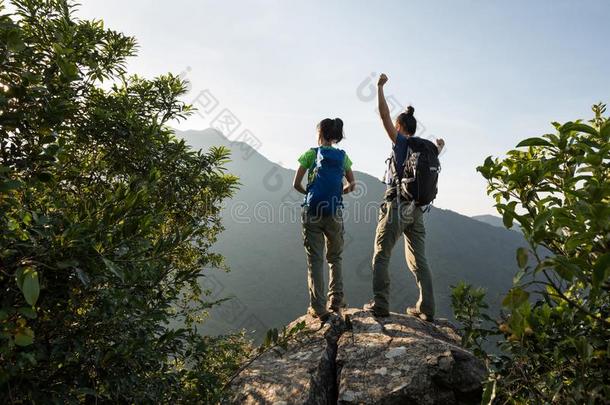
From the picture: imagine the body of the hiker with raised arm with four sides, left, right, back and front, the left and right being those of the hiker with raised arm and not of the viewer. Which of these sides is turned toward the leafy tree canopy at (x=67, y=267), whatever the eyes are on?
left

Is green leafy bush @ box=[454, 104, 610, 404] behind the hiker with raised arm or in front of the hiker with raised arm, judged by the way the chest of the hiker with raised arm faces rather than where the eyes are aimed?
behind

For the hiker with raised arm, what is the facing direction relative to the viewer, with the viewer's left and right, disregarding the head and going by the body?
facing away from the viewer and to the left of the viewer

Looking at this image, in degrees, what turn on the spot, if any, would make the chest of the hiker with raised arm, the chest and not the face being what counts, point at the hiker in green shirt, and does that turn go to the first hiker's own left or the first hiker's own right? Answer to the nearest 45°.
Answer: approximately 45° to the first hiker's own left

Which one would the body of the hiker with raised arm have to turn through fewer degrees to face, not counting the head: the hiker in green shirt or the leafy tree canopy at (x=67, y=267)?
the hiker in green shirt
